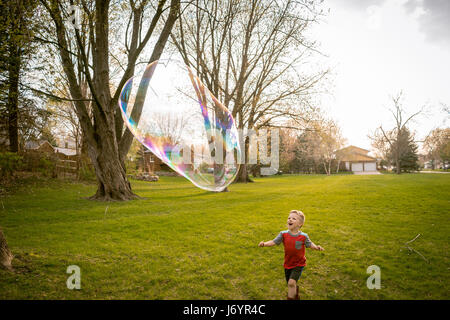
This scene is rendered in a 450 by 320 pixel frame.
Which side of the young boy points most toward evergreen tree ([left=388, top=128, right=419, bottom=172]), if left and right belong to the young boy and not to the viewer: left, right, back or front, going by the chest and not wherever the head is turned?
back

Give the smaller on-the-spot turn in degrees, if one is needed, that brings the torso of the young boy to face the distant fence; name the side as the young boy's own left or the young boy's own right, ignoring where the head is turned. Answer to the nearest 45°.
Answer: approximately 135° to the young boy's own right

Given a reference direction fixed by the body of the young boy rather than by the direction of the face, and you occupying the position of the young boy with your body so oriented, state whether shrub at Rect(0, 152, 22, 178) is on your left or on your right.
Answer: on your right

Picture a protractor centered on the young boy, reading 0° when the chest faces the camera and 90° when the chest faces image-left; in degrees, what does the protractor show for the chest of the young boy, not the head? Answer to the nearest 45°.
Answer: approximately 0°

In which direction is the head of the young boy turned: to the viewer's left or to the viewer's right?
to the viewer's left
